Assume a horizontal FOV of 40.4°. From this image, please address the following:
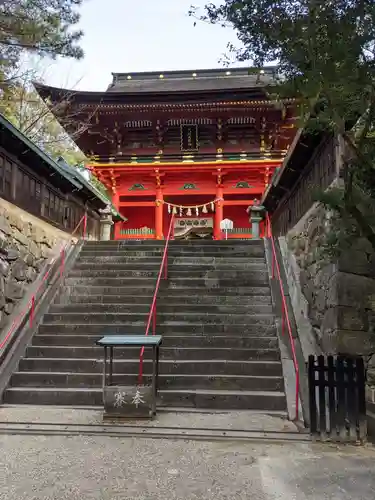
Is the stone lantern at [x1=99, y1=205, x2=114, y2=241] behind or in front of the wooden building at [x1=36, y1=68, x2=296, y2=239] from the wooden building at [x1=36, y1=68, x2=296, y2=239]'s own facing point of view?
in front

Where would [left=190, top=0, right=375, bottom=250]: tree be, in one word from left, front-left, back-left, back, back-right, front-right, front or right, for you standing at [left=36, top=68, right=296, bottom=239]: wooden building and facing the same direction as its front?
front

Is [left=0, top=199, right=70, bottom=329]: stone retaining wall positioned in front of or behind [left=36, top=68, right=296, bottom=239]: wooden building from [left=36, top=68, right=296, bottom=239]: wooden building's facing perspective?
in front

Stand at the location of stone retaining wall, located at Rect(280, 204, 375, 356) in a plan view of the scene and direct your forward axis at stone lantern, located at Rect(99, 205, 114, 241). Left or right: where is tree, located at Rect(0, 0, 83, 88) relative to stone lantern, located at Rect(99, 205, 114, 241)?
left

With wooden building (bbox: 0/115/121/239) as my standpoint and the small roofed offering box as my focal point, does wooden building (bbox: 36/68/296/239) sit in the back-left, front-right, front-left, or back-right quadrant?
back-left

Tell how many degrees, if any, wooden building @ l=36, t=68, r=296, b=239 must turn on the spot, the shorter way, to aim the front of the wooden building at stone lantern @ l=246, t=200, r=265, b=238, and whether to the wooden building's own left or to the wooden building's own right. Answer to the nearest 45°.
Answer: approximately 45° to the wooden building's own left

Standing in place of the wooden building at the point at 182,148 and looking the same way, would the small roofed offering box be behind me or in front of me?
in front

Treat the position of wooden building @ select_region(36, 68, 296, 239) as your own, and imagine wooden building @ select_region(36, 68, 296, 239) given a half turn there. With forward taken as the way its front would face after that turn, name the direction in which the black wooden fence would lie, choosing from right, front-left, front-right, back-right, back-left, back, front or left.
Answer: back

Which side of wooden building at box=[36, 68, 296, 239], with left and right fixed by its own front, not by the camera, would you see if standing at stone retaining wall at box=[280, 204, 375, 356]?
front

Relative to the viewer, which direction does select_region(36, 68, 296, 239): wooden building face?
toward the camera
